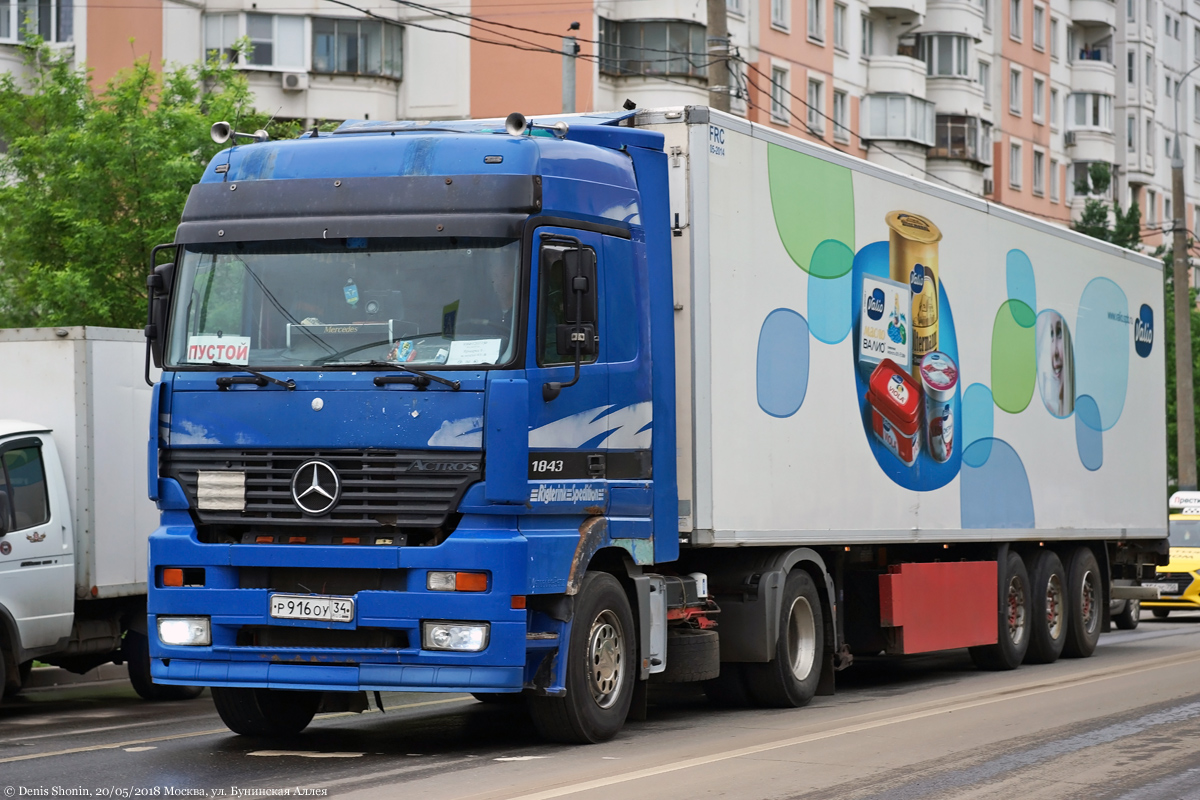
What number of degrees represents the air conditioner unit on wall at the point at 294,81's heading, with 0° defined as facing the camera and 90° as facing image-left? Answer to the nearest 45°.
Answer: approximately 0°

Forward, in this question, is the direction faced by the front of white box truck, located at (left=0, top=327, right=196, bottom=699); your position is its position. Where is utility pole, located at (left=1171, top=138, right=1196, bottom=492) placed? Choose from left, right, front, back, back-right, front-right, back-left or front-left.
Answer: back

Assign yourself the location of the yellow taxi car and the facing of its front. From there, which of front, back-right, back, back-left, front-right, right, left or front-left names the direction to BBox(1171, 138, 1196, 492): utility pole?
back-right
